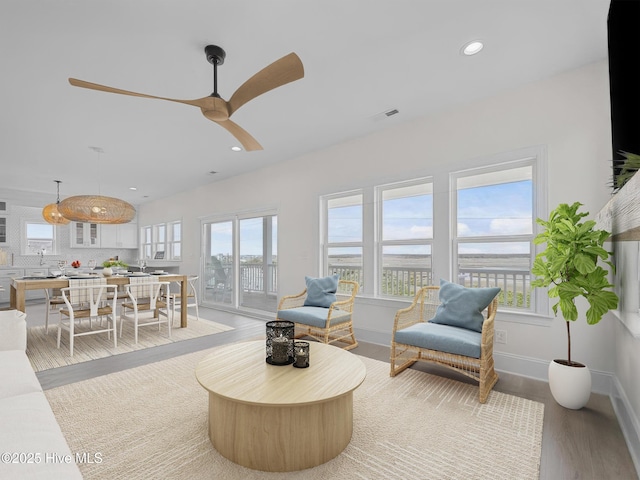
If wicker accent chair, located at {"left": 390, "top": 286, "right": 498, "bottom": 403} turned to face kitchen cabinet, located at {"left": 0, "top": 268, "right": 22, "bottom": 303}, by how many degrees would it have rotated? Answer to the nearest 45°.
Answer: approximately 45° to its right

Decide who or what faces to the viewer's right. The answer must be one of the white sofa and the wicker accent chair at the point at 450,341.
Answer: the white sofa

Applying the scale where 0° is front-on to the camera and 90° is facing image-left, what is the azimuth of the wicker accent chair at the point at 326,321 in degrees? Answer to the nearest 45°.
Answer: approximately 45°

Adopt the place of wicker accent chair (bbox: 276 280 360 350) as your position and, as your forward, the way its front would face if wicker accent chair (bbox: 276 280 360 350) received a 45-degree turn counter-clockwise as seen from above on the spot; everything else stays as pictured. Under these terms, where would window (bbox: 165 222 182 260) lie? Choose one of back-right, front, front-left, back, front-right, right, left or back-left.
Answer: back-right

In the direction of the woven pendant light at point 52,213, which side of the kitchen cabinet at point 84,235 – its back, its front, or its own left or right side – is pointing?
front

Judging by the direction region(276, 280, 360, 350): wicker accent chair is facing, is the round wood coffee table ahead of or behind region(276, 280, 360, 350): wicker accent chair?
ahead

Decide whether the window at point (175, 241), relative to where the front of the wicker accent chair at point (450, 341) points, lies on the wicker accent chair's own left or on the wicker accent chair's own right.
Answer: on the wicker accent chair's own right

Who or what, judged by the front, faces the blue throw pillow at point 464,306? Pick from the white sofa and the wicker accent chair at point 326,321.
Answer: the white sofa

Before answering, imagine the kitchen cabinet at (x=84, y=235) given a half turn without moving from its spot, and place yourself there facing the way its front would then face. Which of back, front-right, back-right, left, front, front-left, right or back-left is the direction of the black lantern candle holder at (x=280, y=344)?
back

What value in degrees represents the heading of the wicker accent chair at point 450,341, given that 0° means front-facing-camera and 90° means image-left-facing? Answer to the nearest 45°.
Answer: approximately 45°

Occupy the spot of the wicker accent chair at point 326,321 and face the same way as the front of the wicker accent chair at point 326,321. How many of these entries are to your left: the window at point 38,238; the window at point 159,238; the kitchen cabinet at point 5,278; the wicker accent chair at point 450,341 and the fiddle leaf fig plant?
2

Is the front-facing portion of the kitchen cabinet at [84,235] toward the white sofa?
yes

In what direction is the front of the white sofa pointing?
to the viewer's right

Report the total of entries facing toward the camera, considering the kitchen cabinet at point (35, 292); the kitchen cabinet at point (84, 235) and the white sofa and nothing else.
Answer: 2
